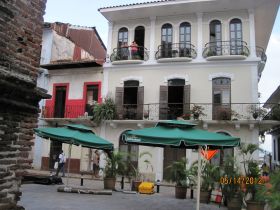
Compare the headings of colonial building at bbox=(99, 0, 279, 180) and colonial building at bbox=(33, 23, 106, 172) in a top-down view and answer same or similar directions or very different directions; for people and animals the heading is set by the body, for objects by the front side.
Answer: same or similar directions

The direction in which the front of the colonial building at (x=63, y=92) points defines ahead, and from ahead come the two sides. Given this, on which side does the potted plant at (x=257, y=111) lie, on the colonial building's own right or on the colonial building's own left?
on the colonial building's own left

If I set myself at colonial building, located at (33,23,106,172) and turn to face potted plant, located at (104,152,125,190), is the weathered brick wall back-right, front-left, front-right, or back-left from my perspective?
front-right

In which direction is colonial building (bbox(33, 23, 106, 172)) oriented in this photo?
toward the camera

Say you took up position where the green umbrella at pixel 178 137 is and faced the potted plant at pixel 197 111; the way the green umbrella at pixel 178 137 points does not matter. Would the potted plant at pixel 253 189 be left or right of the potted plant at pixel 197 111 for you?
right

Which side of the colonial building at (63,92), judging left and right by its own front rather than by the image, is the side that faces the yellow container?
front

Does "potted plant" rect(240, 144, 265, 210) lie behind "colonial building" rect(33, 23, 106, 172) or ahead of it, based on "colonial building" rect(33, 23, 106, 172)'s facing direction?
ahead

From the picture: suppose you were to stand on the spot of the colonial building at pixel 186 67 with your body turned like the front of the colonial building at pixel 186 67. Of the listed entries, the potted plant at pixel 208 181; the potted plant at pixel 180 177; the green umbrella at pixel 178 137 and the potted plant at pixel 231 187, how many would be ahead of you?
4

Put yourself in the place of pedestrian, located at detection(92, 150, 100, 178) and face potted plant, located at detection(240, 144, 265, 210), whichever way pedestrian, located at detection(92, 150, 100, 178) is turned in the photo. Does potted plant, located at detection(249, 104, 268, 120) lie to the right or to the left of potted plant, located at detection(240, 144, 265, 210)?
left

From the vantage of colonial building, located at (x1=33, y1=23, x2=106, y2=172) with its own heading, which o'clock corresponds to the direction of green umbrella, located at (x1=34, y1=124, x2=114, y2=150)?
The green umbrella is roughly at 12 o'clock from the colonial building.

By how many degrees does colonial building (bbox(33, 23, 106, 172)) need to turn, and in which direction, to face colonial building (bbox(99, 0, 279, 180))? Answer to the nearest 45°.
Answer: approximately 45° to its left

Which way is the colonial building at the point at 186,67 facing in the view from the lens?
facing the viewer

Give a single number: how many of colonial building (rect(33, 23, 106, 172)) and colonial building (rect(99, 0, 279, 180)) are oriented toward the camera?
2
